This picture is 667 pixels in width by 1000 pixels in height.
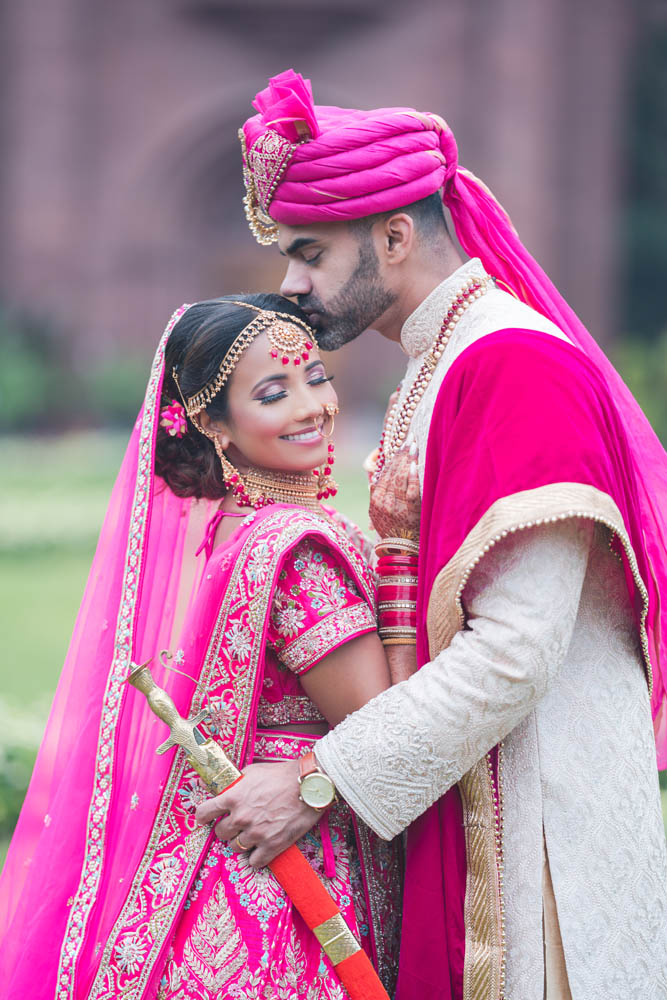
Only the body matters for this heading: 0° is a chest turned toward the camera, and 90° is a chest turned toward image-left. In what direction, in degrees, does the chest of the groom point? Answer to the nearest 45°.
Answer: approximately 90°

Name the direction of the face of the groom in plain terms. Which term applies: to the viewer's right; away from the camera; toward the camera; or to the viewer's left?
to the viewer's left

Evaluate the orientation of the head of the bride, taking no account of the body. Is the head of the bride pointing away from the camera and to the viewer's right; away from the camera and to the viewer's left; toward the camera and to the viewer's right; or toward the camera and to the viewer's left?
toward the camera and to the viewer's right
